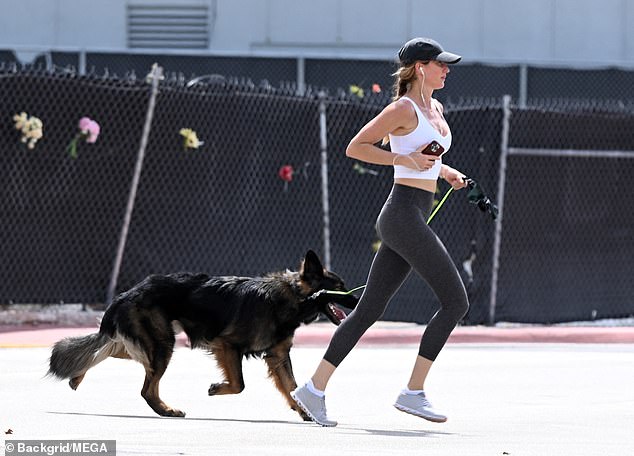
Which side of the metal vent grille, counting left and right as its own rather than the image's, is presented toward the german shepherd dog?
front

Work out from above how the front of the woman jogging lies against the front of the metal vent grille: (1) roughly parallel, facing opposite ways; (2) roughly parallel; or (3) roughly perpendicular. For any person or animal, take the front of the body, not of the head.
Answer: roughly perpendicular

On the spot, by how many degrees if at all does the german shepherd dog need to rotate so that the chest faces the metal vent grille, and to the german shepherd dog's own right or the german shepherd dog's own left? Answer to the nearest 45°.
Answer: approximately 90° to the german shepherd dog's own left

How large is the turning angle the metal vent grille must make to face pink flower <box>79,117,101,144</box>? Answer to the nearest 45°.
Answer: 0° — it already faces it

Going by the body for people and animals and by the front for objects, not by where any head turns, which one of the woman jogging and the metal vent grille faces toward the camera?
the metal vent grille

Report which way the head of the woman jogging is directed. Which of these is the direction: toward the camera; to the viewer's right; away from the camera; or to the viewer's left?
to the viewer's right

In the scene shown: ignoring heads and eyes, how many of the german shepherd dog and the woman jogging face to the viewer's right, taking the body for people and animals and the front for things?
2

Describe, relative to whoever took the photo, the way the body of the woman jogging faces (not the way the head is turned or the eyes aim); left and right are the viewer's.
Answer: facing to the right of the viewer

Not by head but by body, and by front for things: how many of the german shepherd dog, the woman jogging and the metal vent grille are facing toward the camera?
1

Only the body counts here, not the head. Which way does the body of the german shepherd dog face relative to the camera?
to the viewer's right

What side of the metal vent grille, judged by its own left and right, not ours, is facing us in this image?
front

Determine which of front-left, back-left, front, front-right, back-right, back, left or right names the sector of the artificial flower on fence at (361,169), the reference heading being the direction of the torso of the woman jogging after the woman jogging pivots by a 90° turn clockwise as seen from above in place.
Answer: back

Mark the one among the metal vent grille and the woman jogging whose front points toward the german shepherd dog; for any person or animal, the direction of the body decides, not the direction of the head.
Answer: the metal vent grille

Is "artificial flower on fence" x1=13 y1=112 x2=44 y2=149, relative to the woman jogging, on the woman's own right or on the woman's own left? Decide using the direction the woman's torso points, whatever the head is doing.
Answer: on the woman's own left

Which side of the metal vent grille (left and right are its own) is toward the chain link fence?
front

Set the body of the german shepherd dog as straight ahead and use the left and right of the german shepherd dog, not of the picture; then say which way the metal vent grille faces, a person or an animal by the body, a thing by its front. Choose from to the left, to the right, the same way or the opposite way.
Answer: to the right

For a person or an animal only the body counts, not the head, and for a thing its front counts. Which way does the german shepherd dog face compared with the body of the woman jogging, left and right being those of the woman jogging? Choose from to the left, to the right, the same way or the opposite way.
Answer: the same way

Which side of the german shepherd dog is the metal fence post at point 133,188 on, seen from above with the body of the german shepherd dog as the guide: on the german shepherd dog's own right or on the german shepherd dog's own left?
on the german shepherd dog's own left
